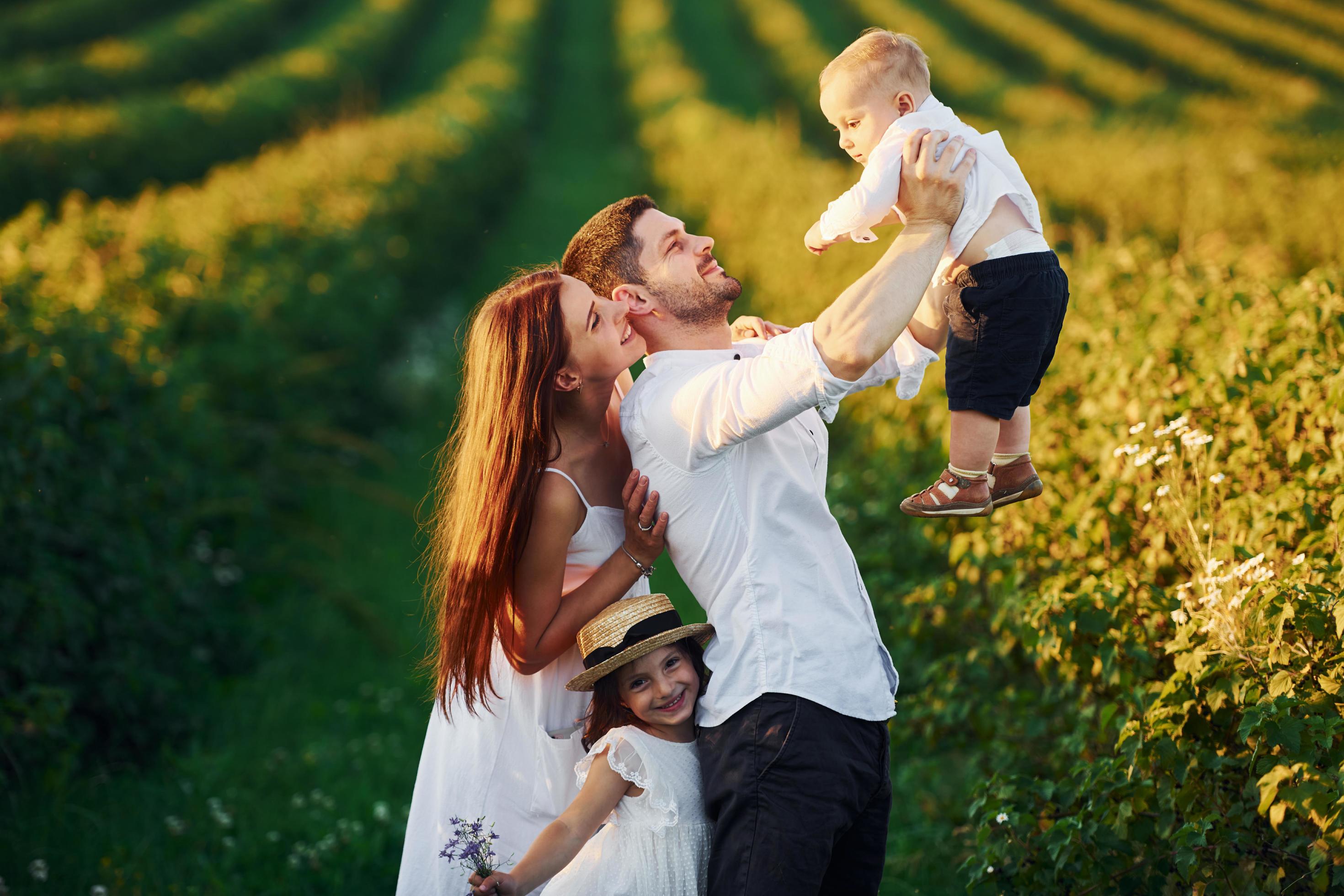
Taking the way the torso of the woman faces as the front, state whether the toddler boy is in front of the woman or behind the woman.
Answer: in front

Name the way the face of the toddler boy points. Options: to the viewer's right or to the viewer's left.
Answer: to the viewer's left

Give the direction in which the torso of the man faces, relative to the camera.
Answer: to the viewer's right

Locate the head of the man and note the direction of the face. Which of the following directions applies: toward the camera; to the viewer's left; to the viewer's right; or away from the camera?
to the viewer's right

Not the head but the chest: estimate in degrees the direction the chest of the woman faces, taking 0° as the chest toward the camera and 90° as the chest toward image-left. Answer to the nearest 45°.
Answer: approximately 270°

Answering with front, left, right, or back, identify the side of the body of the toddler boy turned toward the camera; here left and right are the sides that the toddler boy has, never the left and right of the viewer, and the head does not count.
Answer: left

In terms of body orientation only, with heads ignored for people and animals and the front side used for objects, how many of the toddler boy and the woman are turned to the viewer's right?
1

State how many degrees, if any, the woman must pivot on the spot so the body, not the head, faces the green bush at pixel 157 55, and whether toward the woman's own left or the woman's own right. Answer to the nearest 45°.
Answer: approximately 90° to the woman's own left
